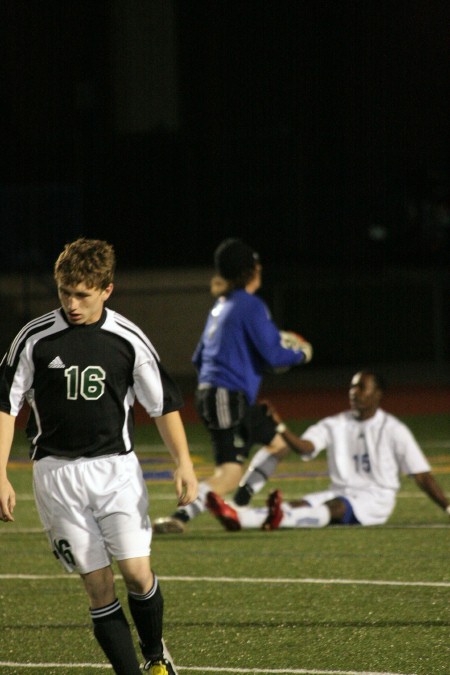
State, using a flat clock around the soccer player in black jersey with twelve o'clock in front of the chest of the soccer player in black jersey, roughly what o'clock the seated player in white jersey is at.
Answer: The seated player in white jersey is roughly at 7 o'clock from the soccer player in black jersey.

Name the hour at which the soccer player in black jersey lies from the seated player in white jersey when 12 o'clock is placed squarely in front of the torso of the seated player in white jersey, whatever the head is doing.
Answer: The soccer player in black jersey is roughly at 11 o'clock from the seated player in white jersey.

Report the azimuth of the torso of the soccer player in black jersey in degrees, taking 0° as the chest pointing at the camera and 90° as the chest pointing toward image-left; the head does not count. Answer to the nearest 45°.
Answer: approximately 0°

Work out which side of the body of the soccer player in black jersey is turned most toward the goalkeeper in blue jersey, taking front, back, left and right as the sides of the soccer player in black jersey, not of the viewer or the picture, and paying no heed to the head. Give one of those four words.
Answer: back

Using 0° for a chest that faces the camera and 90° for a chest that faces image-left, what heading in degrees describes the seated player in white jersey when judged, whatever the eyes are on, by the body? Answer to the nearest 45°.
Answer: approximately 45°
